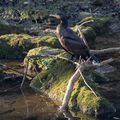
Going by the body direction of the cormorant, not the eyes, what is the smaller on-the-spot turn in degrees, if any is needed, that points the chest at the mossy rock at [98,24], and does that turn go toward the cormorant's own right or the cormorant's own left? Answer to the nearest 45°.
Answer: approximately 90° to the cormorant's own right

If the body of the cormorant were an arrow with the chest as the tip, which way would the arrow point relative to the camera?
to the viewer's left

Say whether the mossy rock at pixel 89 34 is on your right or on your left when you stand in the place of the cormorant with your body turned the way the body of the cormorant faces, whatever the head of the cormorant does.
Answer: on your right
